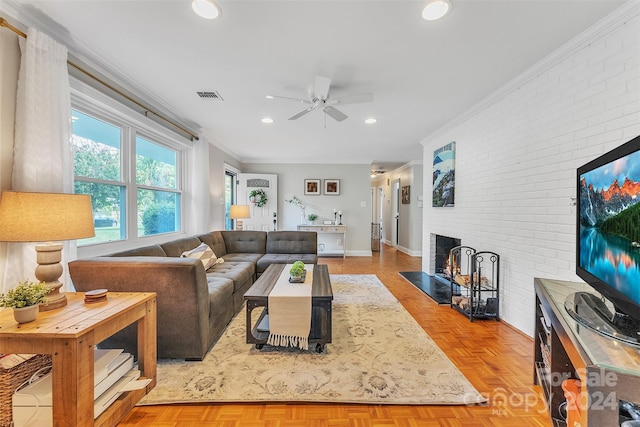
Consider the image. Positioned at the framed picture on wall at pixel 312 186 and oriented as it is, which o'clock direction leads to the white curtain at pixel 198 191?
The white curtain is roughly at 1 o'clock from the framed picture on wall.

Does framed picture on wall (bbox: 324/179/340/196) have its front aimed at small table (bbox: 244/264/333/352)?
yes

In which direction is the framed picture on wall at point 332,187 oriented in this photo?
toward the camera

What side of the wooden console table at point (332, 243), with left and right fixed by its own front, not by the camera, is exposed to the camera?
front

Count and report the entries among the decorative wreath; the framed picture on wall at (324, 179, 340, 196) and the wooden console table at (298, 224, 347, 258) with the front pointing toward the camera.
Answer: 3

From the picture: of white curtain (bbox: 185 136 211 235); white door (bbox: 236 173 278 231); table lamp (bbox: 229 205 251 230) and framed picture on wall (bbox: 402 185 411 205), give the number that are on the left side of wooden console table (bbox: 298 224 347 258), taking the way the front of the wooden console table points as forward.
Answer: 1

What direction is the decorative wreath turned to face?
toward the camera

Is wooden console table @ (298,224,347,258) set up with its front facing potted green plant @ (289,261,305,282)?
yes

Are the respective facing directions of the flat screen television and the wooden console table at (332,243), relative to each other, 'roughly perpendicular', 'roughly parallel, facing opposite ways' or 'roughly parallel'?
roughly perpendicular

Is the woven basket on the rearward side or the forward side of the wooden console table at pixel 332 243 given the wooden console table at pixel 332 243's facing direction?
on the forward side

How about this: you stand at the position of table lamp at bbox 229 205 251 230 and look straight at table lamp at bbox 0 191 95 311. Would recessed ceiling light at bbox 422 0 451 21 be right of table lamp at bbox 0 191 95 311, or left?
left

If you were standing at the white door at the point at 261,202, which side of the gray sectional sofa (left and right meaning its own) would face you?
left

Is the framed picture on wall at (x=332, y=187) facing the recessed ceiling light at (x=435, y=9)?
yes

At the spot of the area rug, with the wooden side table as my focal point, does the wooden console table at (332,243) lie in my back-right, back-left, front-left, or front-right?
back-right

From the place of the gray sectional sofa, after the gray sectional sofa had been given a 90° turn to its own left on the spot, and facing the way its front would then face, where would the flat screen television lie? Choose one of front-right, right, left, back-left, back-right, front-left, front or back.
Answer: right

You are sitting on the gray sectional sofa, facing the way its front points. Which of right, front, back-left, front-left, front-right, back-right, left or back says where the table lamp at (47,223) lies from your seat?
right

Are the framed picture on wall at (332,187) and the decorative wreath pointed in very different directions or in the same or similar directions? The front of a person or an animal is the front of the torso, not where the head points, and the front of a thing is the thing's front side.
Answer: same or similar directions

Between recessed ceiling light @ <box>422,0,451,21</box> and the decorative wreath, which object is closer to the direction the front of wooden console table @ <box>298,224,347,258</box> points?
the recessed ceiling light

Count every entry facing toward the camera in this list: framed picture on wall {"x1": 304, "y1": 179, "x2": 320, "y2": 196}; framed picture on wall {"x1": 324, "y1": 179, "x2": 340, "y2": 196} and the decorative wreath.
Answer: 3
